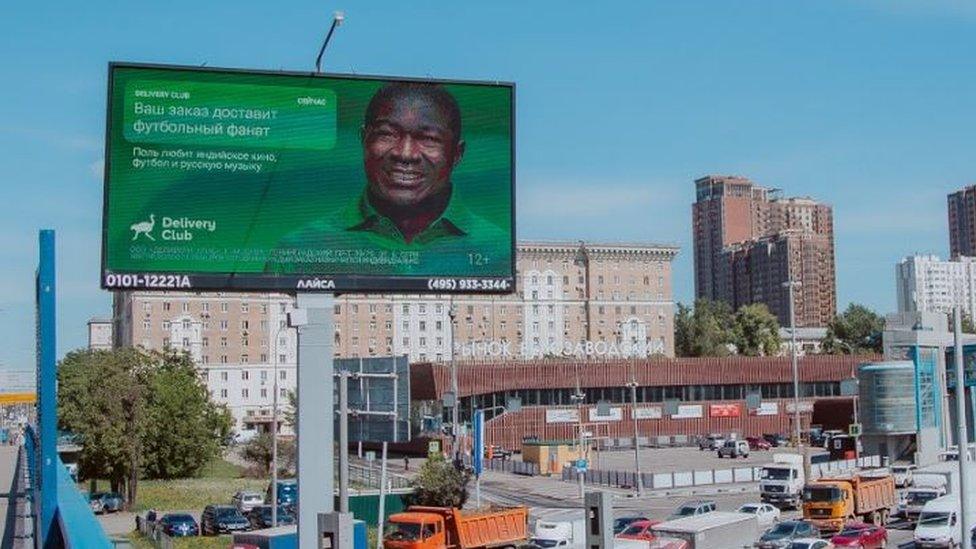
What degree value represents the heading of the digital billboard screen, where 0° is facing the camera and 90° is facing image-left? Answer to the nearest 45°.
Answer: approximately 0°

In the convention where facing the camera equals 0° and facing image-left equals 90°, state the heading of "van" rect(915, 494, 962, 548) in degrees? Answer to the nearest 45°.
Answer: approximately 45°
